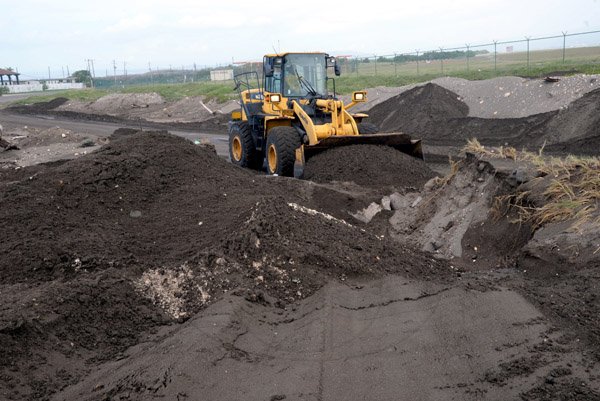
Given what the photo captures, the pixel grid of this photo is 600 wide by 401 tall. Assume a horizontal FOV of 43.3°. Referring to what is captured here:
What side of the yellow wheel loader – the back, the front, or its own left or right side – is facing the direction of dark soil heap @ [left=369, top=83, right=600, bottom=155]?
left

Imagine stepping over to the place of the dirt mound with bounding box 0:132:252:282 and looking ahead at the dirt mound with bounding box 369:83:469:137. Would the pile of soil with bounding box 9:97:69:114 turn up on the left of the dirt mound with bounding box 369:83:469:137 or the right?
left

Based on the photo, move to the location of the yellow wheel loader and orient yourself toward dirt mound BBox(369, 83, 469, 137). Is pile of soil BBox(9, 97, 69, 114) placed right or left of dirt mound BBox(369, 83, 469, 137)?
left

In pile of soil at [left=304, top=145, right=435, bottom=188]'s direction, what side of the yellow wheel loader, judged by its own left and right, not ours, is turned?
front

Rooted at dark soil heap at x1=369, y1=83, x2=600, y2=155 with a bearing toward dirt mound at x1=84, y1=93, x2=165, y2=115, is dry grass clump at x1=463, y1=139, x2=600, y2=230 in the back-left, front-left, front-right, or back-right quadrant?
back-left

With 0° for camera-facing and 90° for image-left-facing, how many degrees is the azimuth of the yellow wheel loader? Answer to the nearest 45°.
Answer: approximately 315°

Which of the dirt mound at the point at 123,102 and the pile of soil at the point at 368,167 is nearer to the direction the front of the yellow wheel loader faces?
the pile of soil

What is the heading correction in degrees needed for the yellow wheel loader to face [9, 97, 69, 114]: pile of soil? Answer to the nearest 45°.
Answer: approximately 180°

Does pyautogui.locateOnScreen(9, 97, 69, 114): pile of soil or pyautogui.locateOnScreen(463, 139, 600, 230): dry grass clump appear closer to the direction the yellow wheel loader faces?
the dry grass clump

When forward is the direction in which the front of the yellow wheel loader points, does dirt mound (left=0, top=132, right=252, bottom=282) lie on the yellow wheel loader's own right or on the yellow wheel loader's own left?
on the yellow wheel loader's own right

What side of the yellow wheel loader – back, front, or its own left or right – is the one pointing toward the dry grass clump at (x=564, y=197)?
front

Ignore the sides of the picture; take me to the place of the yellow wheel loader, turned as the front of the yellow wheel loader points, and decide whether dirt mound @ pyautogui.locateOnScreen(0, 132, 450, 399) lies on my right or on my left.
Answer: on my right

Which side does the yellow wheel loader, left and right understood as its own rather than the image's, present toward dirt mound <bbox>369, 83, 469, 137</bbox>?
left

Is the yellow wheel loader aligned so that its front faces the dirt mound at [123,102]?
no
